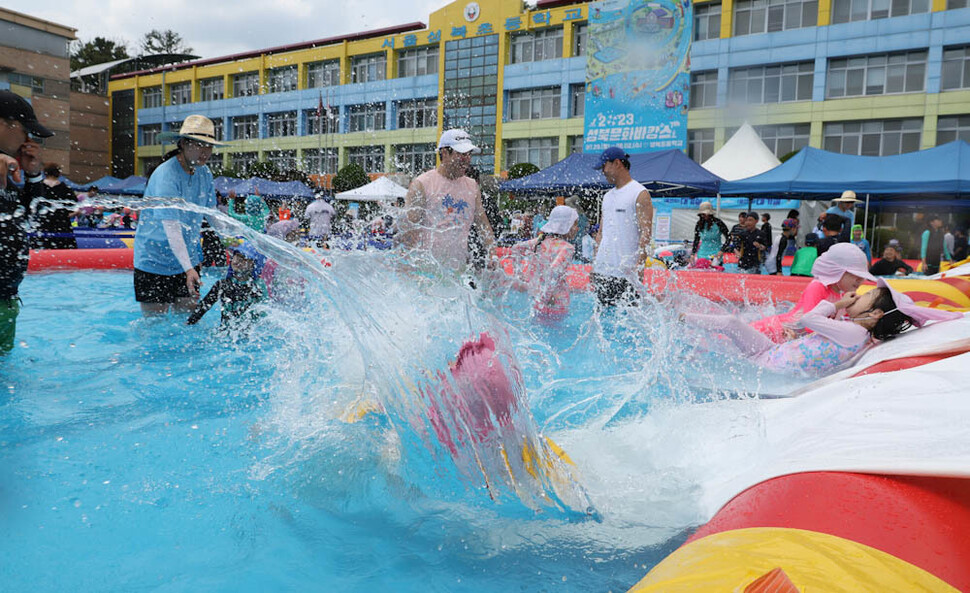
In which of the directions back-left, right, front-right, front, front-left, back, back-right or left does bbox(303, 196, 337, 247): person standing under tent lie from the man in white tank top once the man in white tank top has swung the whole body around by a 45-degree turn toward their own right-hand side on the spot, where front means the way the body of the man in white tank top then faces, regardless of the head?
front-right

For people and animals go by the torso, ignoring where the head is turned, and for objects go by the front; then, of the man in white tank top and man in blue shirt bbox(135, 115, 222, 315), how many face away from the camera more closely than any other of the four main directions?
0

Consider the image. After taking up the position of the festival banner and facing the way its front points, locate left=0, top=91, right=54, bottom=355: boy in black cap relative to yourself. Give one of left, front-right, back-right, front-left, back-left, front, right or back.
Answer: front

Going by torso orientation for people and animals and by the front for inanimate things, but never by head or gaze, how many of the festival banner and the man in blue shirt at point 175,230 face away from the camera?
0

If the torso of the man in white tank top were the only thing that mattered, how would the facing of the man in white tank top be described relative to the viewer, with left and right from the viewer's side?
facing the viewer and to the left of the viewer

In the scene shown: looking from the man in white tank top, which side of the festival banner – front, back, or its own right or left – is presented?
front

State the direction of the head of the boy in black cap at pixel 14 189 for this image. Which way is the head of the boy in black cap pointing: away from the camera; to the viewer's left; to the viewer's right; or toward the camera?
to the viewer's right

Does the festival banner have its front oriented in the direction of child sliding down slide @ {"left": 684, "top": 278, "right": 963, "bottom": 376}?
yes

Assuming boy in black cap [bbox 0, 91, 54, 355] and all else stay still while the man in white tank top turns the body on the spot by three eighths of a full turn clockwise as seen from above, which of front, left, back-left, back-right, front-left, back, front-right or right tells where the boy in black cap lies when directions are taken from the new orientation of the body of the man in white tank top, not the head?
back-left

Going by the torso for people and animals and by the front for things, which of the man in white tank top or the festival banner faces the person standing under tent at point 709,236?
the festival banner

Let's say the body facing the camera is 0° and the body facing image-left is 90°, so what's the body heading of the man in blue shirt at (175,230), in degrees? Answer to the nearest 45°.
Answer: approximately 315°

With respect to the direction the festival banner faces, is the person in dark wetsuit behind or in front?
in front

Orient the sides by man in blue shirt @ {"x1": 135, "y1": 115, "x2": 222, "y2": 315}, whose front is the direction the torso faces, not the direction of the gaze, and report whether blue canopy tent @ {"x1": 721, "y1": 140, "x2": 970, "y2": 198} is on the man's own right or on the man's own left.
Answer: on the man's own left

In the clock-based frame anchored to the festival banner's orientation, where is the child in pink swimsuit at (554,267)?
The child in pink swimsuit is roughly at 12 o'clock from the festival banner.

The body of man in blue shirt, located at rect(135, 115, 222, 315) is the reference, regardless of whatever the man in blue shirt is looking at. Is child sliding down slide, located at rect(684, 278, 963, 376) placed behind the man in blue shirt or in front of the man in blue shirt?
in front

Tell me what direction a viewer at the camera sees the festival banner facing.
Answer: facing the viewer

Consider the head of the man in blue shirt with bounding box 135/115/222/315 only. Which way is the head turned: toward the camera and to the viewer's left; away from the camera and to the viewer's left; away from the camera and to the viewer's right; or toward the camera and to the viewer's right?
toward the camera and to the viewer's right
